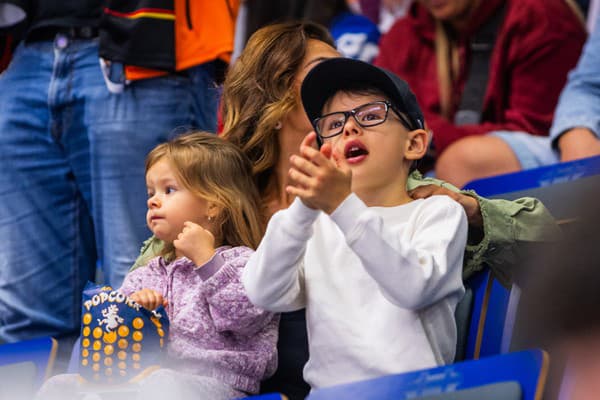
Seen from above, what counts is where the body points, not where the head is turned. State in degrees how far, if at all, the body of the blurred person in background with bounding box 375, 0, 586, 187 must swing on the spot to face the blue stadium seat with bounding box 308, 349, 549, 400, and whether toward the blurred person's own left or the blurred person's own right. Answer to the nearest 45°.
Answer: approximately 45° to the blurred person's own left

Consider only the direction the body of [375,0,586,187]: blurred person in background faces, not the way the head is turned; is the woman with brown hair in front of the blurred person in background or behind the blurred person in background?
in front

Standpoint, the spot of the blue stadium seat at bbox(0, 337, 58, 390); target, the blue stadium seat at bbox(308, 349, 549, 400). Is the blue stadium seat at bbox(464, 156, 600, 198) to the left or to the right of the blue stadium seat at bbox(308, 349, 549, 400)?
left

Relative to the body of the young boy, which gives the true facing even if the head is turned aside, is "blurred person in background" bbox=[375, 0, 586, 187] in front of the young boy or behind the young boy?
behind

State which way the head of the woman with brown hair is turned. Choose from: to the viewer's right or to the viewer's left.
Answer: to the viewer's right

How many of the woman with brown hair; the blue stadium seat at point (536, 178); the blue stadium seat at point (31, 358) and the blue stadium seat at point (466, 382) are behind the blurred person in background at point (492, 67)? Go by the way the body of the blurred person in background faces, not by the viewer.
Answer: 0

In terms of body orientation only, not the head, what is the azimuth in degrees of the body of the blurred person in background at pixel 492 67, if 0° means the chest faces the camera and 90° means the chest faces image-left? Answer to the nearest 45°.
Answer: approximately 45°

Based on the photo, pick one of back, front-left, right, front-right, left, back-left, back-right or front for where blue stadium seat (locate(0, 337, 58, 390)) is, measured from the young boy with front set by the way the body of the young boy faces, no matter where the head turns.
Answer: front-right

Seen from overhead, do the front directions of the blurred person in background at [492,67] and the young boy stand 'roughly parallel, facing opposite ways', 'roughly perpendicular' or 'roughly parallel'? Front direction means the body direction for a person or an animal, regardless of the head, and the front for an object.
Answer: roughly parallel

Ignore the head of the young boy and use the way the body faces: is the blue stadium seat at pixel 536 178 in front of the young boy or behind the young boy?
behind

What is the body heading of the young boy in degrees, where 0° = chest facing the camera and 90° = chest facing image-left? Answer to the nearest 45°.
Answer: approximately 45°

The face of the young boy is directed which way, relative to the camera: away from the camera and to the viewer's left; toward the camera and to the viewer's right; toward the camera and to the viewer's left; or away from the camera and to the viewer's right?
toward the camera and to the viewer's left
